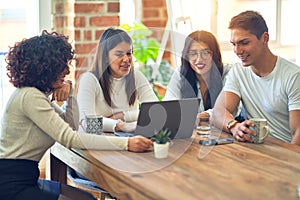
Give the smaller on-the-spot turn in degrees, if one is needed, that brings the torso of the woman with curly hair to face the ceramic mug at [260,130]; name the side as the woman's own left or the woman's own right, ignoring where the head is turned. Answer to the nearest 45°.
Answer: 0° — they already face it

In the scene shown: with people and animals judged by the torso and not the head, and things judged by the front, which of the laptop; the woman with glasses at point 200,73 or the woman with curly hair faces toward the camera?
the woman with glasses

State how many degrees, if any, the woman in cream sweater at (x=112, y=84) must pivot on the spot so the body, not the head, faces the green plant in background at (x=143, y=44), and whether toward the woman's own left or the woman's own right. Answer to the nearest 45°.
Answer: approximately 135° to the woman's own left

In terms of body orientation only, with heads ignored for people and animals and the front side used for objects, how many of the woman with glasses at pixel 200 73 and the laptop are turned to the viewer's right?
0

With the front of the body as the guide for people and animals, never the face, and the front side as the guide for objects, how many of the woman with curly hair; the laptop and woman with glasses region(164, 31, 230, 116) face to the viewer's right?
1

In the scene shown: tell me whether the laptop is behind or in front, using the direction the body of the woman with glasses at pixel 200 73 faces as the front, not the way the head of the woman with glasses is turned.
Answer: in front

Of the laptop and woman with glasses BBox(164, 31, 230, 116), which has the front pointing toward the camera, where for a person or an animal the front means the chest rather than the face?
the woman with glasses

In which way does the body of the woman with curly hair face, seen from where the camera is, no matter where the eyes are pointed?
to the viewer's right

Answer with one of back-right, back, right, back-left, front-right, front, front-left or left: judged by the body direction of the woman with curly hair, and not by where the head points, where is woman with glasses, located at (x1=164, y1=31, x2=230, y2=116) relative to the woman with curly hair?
front-left

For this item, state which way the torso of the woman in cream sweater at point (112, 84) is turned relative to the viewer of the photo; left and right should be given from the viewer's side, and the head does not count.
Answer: facing the viewer and to the right of the viewer

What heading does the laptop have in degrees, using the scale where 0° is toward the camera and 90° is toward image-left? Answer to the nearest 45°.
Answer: approximately 135°

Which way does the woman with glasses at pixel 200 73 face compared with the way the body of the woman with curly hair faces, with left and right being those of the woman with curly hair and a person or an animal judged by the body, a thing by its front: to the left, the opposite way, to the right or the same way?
to the right

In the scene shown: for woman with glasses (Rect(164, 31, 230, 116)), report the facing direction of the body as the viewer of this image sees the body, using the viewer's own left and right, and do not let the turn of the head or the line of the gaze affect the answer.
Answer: facing the viewer
